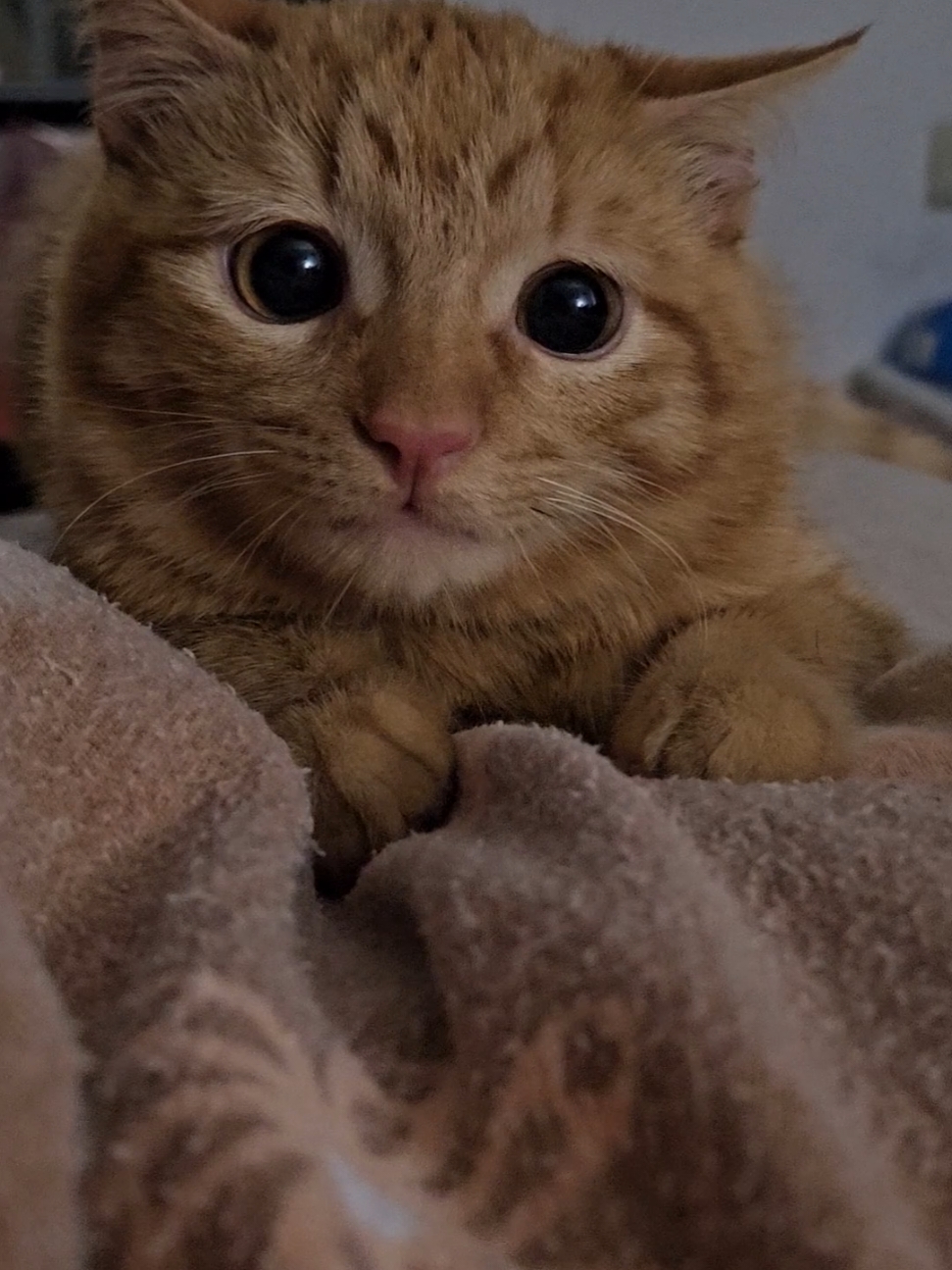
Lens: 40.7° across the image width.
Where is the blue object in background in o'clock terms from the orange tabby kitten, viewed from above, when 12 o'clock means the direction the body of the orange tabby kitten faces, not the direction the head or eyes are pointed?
The blue object in background is roughly at 7 o'clock from the orange tabby kitten.

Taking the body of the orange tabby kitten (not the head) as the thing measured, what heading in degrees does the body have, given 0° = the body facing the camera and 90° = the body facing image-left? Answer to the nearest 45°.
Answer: approximately 0°
